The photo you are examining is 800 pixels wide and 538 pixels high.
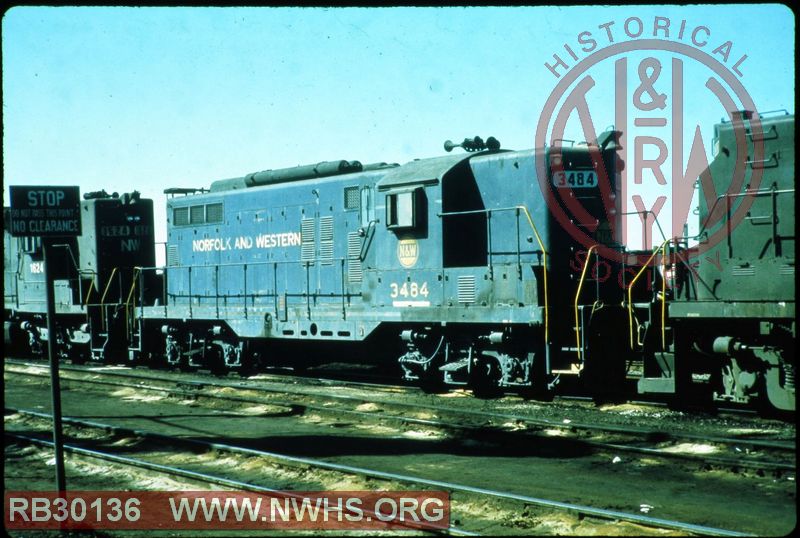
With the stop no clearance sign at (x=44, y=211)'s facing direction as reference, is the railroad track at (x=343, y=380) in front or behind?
behind

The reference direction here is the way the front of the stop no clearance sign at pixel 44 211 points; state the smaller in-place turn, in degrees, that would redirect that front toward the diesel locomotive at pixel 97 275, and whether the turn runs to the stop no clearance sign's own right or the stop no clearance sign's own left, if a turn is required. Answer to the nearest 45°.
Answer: approximately 180°

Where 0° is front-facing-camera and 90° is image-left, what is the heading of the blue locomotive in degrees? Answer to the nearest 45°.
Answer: approximately 315°
